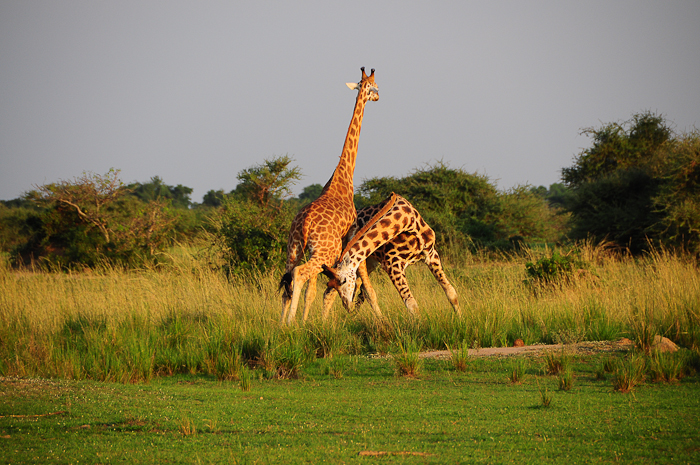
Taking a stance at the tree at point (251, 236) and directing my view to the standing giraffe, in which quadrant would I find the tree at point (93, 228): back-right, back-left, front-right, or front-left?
back-right

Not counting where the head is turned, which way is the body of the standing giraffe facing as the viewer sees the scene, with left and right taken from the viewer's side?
facing away from the viewer and to the right of the viewer

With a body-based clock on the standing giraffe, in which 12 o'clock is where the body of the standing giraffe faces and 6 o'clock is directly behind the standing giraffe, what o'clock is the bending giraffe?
The bending giraffe is roughly at 1 o'clock from the standing giraffe.

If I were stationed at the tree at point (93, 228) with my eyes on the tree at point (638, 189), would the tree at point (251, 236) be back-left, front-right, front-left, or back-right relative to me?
front-right

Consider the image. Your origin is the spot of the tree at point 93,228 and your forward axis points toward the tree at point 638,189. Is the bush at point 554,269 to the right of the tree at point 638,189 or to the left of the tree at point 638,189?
right

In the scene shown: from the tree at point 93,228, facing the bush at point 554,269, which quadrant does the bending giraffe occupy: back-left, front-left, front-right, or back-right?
front-right

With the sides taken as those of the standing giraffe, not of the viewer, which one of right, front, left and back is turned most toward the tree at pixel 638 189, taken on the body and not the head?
front
